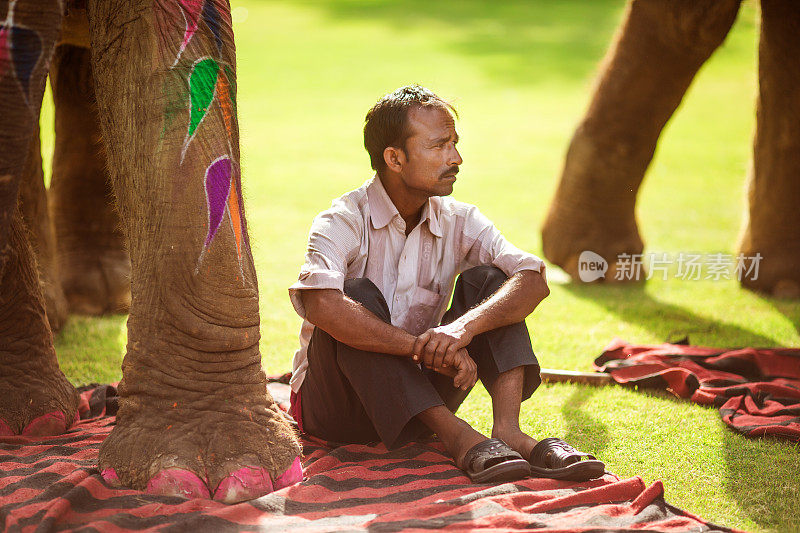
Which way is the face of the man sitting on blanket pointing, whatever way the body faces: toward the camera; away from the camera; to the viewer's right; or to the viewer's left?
to the viewer's right

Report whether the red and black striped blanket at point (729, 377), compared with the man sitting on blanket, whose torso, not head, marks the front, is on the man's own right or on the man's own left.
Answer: on the man's own left

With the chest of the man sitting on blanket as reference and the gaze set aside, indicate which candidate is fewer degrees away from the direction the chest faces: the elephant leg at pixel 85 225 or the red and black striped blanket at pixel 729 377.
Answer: the red and black striped blanket
